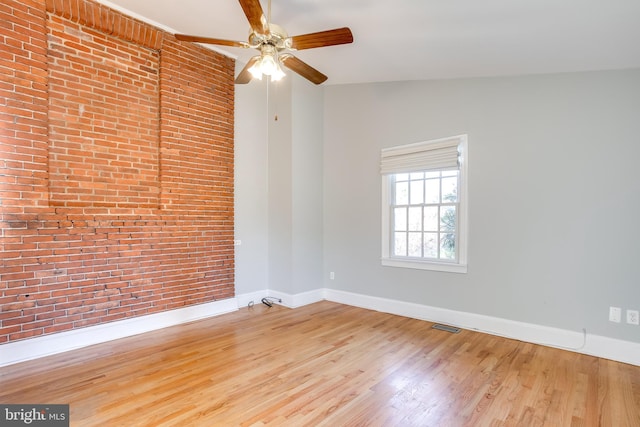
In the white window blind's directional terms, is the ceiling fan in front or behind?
in front

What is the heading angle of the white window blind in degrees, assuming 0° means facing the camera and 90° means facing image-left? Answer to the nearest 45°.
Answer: approximately 45°
